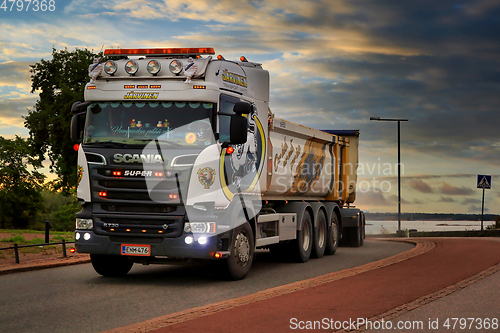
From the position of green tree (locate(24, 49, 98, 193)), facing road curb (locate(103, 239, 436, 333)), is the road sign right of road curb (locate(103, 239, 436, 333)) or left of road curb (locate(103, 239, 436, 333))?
left

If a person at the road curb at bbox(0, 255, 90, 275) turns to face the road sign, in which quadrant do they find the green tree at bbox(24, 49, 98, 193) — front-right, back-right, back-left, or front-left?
front-left

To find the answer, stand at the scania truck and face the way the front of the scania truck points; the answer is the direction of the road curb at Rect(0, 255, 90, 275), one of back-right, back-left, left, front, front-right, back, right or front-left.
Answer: right

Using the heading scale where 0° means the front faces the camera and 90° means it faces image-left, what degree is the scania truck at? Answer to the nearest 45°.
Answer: approximately 45°

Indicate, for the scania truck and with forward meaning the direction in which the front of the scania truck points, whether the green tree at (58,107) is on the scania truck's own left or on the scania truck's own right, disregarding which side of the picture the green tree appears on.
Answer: on the scania truck's own right

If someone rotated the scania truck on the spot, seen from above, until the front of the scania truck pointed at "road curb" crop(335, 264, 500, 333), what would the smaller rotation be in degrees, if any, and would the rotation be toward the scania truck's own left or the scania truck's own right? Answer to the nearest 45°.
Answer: approximately 90° to the scania truck's own left

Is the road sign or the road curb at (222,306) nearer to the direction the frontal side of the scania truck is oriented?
the road curb

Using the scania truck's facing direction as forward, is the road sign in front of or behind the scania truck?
behind

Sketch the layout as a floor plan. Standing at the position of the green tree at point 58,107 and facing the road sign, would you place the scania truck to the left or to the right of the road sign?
right
